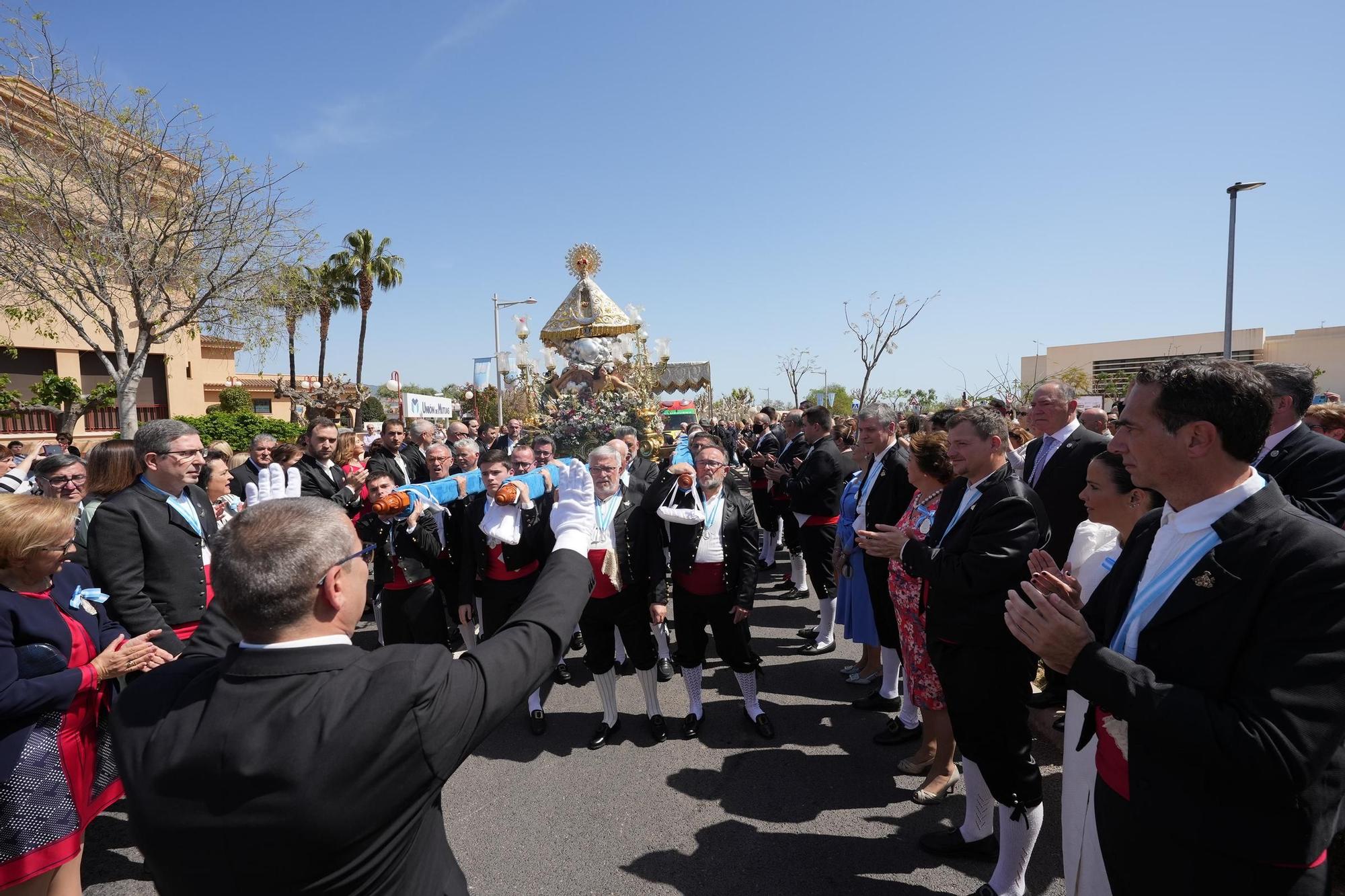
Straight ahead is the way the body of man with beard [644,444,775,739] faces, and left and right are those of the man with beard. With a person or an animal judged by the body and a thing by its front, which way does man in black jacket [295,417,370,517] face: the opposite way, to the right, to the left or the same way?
to the left

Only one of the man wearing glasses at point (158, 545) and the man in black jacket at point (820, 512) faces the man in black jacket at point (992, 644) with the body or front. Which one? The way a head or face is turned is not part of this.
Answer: the man wearing glasses

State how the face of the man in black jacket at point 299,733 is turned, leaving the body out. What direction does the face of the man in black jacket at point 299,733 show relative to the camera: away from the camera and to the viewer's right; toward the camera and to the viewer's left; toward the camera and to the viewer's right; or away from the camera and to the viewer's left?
away from the camera and to the viewer's right

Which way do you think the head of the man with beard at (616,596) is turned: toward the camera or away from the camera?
toward the camera

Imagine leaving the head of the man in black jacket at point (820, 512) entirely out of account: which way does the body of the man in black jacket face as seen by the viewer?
to the viewer's left

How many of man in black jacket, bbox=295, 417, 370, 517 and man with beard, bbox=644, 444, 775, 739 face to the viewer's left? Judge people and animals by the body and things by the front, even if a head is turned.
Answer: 0

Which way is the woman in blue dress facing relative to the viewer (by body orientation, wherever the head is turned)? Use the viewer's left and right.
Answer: facing to the left of the viewer

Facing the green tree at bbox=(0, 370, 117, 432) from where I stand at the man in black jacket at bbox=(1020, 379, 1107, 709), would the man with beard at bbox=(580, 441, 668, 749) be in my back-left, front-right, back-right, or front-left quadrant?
front-left

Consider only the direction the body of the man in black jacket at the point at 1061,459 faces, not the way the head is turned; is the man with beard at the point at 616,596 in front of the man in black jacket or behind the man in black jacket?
in front

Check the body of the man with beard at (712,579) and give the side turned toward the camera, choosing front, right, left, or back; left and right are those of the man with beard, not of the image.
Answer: front

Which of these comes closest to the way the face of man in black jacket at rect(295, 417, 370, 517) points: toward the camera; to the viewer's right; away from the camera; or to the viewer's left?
toward the camera

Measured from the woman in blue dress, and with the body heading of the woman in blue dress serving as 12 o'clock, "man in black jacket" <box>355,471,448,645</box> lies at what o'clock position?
The man in black jacket is roughly at 11 o'clock from the woman in blue dress.

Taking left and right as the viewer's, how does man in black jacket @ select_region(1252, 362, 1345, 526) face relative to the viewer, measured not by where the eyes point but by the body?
facing to the left of the viewer

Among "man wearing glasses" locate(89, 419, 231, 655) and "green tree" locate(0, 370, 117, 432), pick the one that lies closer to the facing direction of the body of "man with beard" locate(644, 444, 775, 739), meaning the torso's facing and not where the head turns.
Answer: the man wearing glasses

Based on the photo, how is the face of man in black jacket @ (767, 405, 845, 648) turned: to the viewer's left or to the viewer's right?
to the viewer's left

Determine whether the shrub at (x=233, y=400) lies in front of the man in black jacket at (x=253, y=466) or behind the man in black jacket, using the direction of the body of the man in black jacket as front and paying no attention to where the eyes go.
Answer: behind

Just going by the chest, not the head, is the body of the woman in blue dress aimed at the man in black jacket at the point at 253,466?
yes

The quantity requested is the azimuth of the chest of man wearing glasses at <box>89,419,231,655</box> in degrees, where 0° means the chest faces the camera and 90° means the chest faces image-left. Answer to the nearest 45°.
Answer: approximately 315°

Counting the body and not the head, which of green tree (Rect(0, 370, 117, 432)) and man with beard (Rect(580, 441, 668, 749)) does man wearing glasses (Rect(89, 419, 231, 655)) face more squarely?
the man with beard

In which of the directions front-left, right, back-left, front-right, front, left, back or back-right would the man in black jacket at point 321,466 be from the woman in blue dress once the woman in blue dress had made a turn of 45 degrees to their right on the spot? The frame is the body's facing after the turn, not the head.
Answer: front-left

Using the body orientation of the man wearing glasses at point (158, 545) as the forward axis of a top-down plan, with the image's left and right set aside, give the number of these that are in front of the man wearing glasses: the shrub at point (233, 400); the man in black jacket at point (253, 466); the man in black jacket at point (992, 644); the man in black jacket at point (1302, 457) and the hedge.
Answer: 2

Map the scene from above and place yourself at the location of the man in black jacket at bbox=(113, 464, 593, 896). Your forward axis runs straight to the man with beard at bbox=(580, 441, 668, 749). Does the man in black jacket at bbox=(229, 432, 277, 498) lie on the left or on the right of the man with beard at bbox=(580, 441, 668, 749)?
left

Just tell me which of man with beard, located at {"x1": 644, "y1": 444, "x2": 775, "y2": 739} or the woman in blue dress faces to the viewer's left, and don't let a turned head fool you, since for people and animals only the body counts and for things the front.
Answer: the woman in blue dress
